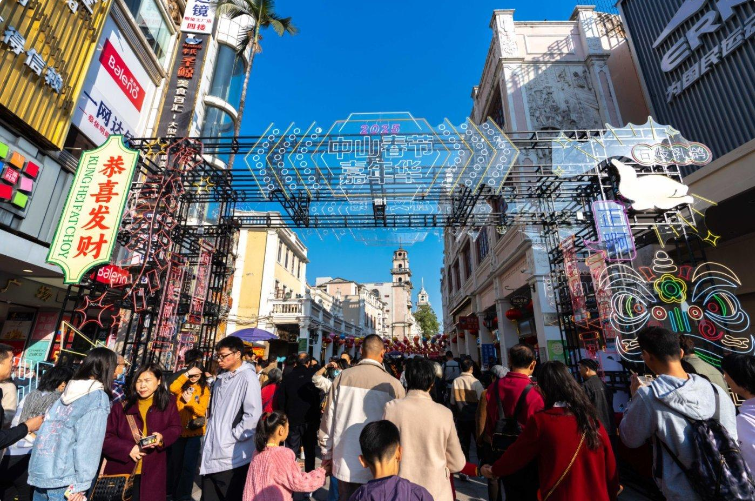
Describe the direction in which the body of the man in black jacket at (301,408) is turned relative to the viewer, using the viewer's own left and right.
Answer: facing away from the viewer

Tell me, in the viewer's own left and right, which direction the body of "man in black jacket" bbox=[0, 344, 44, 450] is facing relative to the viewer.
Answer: facing to the right of the viewer

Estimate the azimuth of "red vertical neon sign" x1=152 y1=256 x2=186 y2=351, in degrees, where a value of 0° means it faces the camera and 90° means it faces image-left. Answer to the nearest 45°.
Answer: approximately 0°

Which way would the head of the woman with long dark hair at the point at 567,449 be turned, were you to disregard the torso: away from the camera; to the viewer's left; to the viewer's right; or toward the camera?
away from the camera

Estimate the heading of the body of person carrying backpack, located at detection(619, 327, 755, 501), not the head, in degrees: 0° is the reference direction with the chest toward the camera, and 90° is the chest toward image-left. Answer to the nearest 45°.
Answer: approximately 135°

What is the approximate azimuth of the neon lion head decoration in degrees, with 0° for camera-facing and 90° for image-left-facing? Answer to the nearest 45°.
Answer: approximately 0°

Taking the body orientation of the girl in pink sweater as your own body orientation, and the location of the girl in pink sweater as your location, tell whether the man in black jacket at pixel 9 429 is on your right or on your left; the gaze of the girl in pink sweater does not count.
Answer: on your left

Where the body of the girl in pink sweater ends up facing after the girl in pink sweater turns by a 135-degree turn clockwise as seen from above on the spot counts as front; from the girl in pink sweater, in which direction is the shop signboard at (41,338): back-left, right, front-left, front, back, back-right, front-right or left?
back-right

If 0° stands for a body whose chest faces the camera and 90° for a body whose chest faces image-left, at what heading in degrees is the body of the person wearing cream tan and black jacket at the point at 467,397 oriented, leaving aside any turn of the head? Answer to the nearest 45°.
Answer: approximately 180°

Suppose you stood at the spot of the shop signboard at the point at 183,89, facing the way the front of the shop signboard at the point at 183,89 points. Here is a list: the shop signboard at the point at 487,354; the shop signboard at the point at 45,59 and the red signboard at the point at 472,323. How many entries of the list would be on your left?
2
